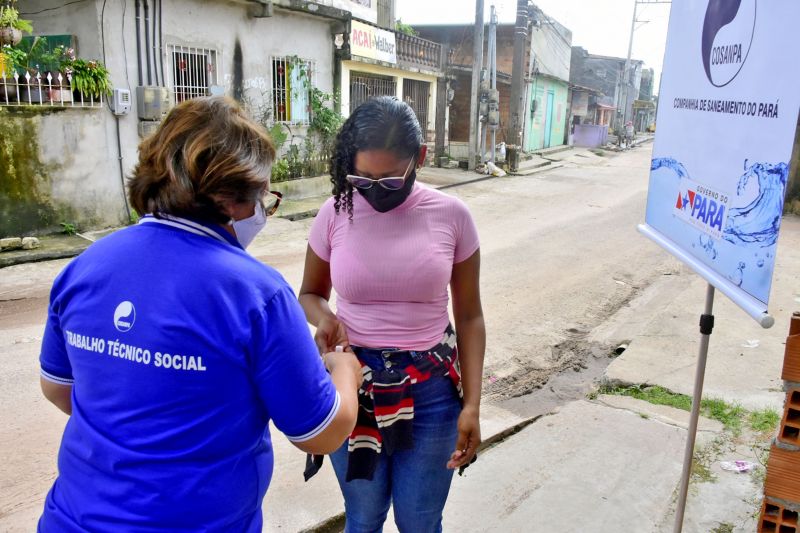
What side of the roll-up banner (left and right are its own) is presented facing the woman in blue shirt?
front

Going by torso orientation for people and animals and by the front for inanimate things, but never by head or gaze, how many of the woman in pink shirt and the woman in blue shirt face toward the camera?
1

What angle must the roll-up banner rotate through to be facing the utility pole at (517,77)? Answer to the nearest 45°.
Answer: approximately 135° to its right

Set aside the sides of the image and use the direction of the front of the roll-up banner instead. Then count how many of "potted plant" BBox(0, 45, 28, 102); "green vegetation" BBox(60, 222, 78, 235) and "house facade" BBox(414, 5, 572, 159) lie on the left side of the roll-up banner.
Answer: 0

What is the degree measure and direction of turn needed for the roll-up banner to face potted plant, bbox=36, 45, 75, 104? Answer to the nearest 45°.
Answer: approximately 90° to its right

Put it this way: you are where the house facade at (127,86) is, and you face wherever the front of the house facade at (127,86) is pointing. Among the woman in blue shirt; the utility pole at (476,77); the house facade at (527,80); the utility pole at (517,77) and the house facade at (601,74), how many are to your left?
4

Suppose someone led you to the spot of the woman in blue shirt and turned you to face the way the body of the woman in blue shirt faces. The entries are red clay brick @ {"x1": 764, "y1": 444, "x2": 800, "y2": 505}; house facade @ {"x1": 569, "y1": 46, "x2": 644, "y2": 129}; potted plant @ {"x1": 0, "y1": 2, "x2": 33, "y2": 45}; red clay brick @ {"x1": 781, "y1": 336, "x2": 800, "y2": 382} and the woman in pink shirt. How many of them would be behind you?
0

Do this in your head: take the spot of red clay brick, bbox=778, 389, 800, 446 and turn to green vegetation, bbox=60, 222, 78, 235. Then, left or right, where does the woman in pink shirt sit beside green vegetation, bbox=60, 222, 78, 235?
left

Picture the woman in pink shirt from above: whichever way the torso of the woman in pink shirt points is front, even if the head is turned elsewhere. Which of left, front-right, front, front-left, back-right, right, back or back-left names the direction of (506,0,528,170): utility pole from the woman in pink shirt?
back

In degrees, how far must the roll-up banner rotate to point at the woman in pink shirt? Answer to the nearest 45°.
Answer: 0° — it already faces them

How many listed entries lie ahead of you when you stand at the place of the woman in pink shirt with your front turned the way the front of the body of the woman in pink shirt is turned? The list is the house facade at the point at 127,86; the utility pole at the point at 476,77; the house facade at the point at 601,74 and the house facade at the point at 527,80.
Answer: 0

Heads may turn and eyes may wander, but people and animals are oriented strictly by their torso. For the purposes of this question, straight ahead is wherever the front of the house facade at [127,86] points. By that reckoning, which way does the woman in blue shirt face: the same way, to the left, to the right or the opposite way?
to the left

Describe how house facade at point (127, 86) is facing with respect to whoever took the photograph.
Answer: facing the viewer and to the right of the viewer

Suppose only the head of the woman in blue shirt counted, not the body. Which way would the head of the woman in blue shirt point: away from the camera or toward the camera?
away from the camera

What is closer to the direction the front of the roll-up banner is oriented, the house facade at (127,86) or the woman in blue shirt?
the woman in blue shirt

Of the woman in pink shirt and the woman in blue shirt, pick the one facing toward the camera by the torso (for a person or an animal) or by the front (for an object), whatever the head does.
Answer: the woman in pink shirt

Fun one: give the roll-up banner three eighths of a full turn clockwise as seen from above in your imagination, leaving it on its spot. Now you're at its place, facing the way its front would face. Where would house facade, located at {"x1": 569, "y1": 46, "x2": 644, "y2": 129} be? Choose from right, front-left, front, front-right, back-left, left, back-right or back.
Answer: front

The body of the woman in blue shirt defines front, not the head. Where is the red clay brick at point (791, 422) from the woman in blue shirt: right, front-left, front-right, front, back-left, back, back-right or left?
front-right

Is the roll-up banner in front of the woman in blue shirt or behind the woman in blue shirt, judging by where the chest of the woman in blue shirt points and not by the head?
in front

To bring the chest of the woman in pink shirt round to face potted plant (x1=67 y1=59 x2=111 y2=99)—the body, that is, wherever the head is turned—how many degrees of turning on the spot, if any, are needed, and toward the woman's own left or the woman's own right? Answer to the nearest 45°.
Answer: approximately 135° to the woman's own right

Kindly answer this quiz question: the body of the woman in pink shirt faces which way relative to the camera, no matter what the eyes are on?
toward the camera

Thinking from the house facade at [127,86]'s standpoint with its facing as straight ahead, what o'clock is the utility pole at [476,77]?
The utility pole is roughly at 9 o'clock from the house facade.

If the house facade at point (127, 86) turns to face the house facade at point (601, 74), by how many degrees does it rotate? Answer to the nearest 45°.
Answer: approximately 90° to its left
